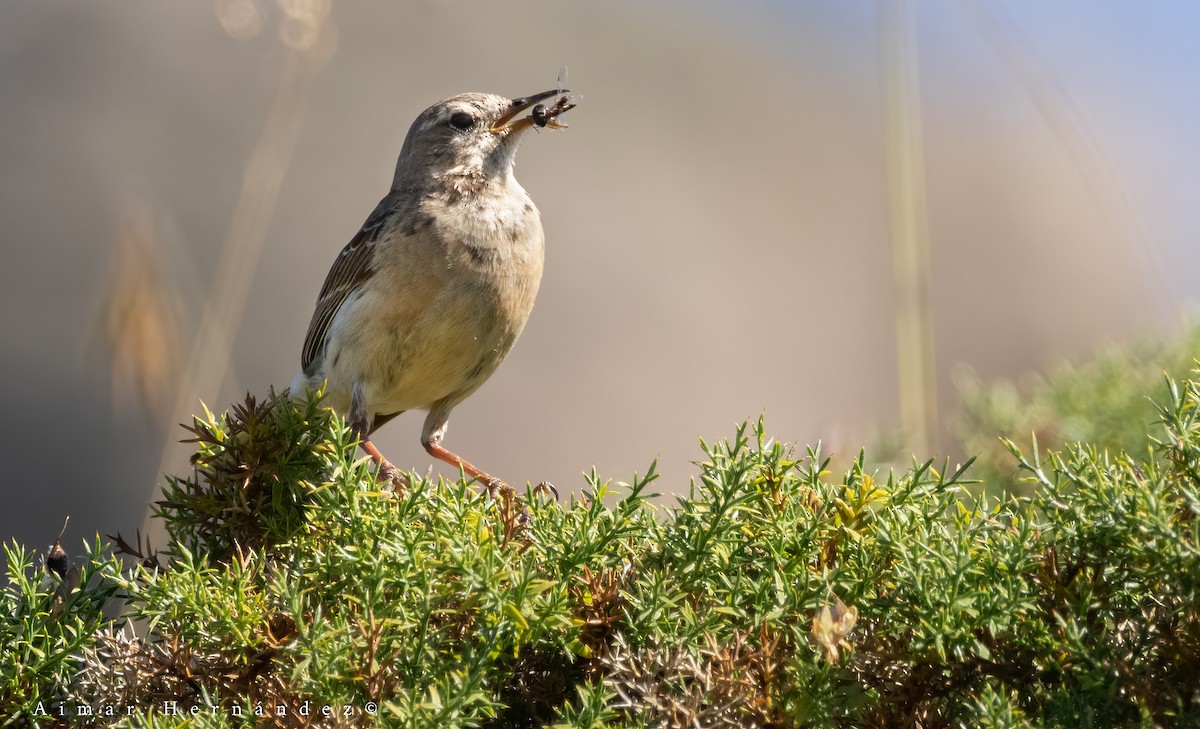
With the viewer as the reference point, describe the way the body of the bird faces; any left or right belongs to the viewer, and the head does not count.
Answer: facing the viewer and to the right of the viewer

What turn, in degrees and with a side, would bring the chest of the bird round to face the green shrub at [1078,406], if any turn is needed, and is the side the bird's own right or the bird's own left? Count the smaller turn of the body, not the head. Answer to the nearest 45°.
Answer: approximately 90° to the bird's own left
